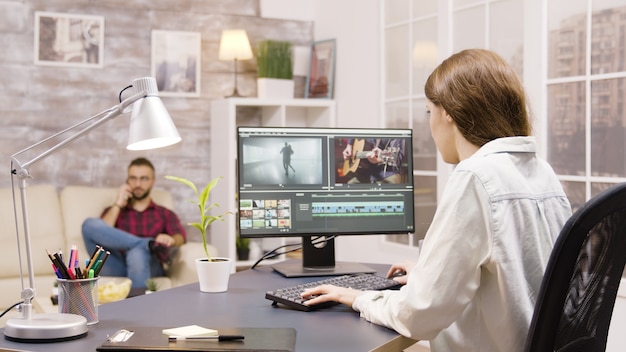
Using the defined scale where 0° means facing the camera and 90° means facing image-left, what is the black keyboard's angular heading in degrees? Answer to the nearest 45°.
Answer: approximately 315°

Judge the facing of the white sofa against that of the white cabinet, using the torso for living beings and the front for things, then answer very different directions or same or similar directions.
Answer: same or similar directions

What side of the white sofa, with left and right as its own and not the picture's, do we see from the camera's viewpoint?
front

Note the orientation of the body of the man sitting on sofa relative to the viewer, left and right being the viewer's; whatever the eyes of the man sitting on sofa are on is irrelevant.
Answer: facing the viewer

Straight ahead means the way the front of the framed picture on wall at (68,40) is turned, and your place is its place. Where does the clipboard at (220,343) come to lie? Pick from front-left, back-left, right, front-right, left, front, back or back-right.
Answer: front

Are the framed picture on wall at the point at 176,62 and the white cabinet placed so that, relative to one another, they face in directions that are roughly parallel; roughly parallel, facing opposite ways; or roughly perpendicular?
roughly parallel

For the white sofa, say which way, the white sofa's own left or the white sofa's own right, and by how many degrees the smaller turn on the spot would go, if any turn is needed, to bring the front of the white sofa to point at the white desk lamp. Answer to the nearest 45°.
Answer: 0° — it already faces it

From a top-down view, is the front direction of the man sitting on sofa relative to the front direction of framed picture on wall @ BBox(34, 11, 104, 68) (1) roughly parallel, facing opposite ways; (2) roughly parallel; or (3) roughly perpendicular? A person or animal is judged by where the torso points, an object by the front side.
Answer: roughly parallel

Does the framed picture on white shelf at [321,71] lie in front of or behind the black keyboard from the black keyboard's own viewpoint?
behind

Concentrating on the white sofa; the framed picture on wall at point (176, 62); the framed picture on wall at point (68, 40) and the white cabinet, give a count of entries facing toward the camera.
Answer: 4

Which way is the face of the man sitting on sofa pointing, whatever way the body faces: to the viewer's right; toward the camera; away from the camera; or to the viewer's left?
toward the camera

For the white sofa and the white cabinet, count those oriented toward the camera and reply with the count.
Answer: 2

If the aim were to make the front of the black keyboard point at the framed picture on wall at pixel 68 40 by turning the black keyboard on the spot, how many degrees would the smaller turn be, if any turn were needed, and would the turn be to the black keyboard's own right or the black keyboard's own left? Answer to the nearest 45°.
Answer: approximately 180°

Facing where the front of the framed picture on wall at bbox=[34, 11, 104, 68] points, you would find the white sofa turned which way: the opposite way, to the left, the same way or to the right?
the same way

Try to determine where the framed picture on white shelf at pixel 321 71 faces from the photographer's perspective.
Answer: facing the viewer and to the left of the viewer

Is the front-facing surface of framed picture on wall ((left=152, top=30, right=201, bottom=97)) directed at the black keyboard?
yes
